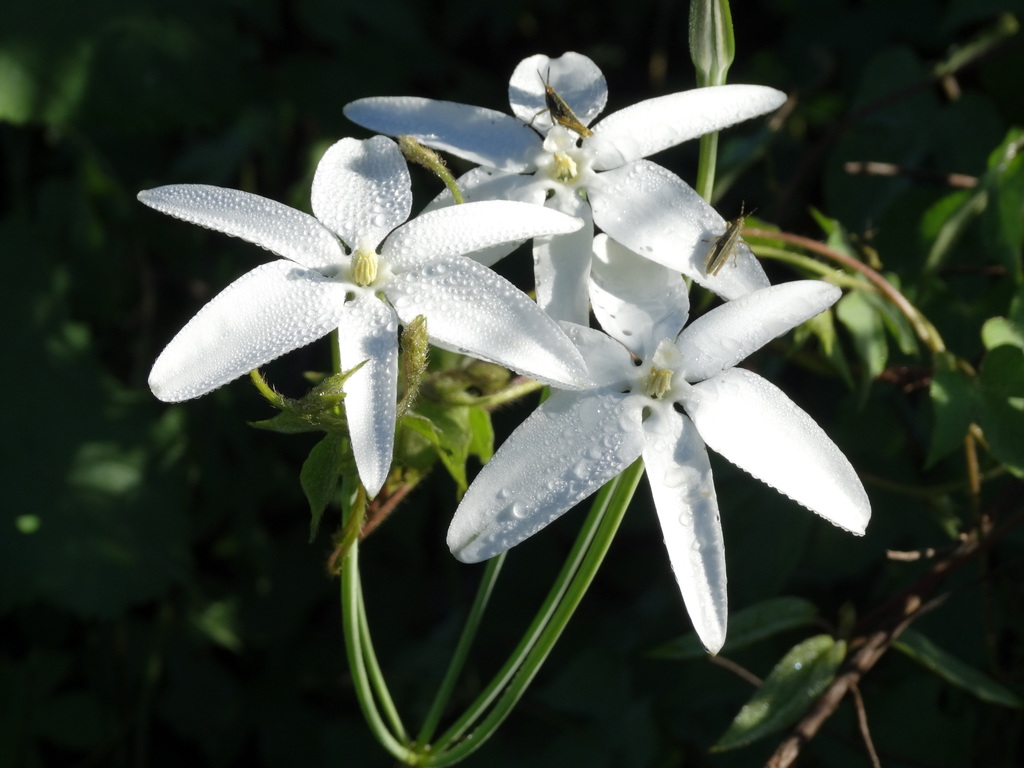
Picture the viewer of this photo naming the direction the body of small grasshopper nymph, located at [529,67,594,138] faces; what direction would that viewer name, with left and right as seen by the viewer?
facing to the left of the viewer
